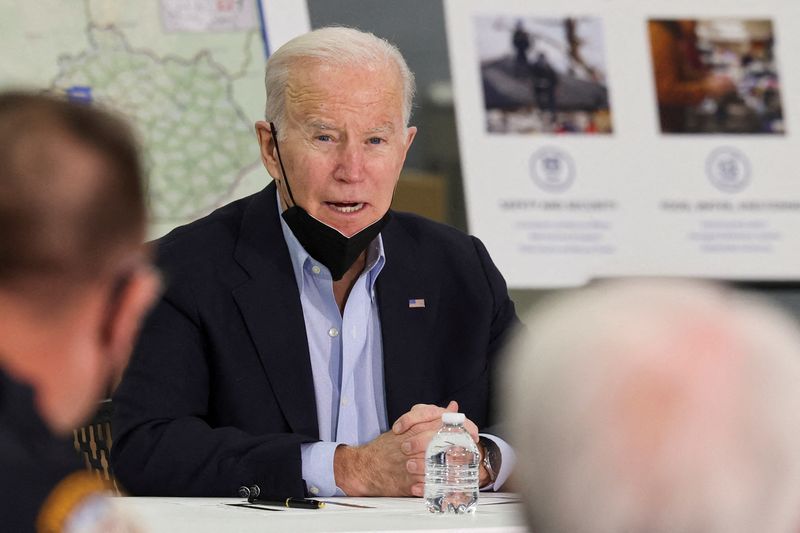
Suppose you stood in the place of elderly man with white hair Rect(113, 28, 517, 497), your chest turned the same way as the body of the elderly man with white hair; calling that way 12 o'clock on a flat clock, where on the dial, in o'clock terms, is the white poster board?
The white poster board is roughly at 7 o'clock from the elderly man with white hair.

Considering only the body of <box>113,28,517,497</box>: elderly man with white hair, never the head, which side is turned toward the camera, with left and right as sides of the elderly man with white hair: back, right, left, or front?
front

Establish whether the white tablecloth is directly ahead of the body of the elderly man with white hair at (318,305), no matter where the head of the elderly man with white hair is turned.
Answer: yes

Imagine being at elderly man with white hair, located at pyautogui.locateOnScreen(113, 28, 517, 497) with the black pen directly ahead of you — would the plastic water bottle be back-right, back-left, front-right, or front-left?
front-left

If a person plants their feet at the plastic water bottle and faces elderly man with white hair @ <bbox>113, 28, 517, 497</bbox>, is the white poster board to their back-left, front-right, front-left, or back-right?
front-right

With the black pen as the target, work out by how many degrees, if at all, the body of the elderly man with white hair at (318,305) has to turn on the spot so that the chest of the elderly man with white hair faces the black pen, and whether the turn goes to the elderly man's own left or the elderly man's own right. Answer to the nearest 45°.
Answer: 0° — they already face it

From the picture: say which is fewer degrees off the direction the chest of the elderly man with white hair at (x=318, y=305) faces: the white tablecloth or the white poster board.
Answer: the white tablecloth
